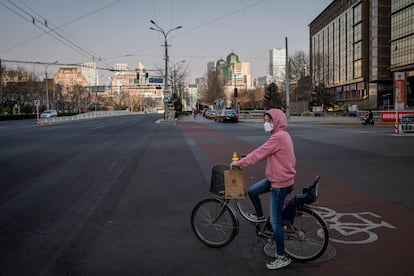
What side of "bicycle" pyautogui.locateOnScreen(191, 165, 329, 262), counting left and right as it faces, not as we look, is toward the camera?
left

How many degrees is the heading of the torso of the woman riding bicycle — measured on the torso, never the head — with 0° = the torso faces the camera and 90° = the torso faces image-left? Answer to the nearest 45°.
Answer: approximately 90°
